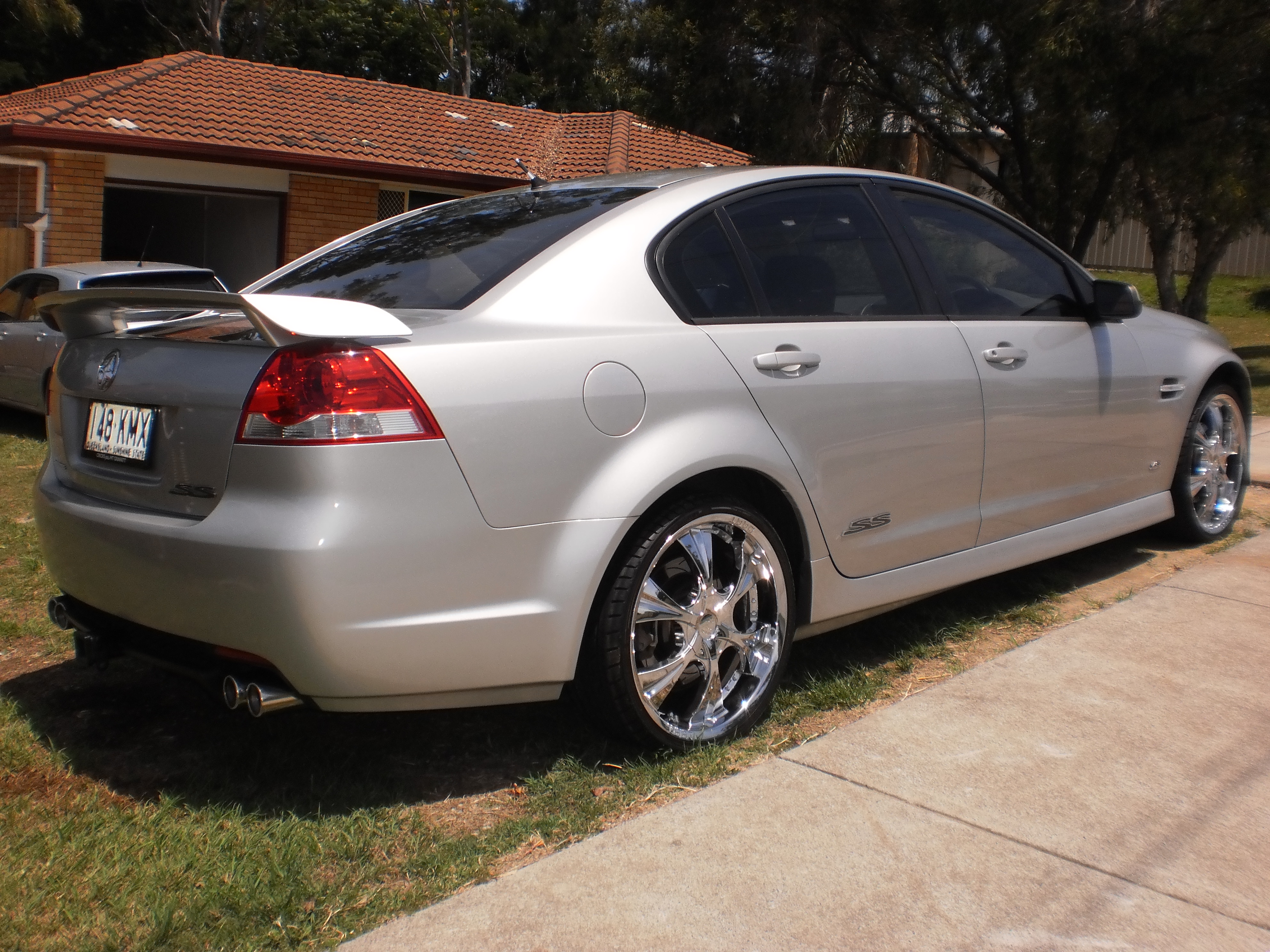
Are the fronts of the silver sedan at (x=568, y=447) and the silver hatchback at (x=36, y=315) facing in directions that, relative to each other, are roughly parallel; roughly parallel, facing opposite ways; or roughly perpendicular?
roughly perpendicular

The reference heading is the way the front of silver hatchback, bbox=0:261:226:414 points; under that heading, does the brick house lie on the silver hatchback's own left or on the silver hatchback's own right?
on the silver hatchback's own right

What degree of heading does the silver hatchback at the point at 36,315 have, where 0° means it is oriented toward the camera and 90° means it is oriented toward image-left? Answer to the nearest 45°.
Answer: approximately 135°

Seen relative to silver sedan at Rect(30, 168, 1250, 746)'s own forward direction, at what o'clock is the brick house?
The brick house is roughly at 10 o'clock from the silver sedan.

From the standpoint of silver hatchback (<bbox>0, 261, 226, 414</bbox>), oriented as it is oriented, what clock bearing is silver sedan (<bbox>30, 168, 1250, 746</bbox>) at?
silver sedan (<bbox>30, 168, 1250, 746</bbox>) is roughly at 7 o'clock from silver hatchback (<bbox>0, 261, 226, 414</bbox>).

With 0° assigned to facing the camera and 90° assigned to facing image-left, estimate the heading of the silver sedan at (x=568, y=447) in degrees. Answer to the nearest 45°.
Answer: approximately 225°

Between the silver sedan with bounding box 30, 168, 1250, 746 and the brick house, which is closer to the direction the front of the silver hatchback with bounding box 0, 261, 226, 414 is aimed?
the brick house

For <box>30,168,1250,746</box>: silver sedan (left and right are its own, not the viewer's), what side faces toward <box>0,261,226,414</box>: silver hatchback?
left
